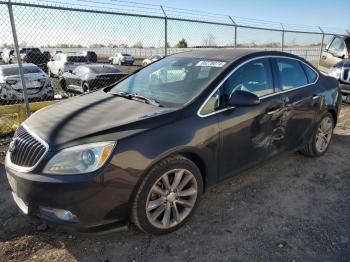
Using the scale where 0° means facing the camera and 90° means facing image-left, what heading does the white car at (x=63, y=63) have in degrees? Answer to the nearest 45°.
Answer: approximately 45°

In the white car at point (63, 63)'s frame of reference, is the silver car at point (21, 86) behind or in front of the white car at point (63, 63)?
in front

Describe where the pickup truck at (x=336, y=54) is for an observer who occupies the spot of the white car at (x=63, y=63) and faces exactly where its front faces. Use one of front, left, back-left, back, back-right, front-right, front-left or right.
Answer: left

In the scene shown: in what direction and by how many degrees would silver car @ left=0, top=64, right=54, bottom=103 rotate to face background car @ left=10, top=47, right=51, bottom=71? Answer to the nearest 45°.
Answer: approximately 180°

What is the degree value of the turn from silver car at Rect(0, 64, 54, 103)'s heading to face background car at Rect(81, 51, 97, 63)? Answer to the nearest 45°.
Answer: approximately 180°
